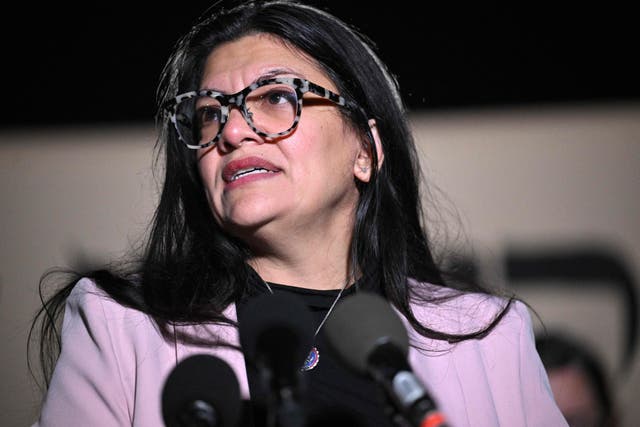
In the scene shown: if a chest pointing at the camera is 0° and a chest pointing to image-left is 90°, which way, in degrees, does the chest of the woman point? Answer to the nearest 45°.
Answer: approximately 0°

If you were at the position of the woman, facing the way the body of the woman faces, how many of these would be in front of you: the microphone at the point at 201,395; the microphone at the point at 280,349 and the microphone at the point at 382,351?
3

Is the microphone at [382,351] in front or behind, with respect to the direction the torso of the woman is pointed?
in front

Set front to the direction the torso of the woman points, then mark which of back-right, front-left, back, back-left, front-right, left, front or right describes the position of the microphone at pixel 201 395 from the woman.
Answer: front

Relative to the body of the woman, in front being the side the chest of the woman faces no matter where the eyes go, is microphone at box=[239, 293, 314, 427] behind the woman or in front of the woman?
in front

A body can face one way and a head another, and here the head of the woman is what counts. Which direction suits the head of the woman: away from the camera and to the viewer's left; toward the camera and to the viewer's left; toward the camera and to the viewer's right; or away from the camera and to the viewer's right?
toward the camera and to the viewer's left
